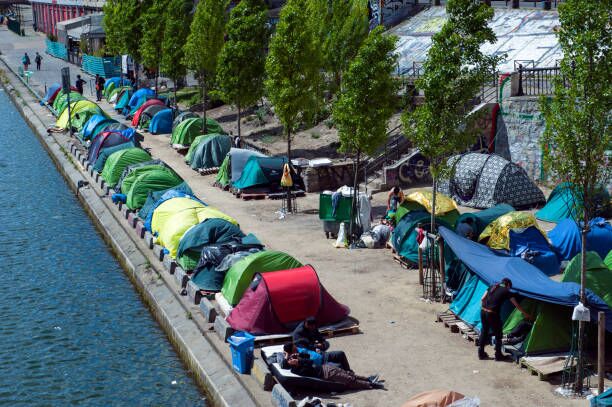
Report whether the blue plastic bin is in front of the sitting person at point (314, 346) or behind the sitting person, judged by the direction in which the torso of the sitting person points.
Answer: behind

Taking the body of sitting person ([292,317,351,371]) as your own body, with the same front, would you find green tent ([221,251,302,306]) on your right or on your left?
on your left

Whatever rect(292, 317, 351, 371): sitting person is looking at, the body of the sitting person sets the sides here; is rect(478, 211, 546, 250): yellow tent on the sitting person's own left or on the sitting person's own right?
on the sitting person's own left

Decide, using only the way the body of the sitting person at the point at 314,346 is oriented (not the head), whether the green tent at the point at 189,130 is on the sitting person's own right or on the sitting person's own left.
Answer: on the sitting person's own left

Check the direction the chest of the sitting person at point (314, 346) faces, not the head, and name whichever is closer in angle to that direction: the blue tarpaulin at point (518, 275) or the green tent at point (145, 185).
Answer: the blue tarpaulin

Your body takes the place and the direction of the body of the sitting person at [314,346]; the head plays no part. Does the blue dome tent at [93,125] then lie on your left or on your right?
on your left

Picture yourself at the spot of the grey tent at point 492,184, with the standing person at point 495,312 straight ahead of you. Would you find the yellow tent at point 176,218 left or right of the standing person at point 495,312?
right

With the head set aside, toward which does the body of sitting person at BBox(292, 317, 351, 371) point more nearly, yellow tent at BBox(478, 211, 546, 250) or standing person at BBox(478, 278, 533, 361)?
the standing person

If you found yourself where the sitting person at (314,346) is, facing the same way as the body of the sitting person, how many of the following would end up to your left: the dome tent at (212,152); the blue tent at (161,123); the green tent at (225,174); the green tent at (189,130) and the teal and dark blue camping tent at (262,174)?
5

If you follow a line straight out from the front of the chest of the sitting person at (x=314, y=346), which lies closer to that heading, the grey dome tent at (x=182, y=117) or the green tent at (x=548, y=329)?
the green tent

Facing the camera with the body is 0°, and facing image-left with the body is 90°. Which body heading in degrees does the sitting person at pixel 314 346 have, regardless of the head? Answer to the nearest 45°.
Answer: approximately 270°

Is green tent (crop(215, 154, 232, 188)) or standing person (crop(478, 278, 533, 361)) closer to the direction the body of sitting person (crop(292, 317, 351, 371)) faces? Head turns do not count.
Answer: the standing person
